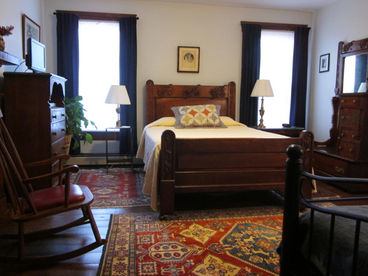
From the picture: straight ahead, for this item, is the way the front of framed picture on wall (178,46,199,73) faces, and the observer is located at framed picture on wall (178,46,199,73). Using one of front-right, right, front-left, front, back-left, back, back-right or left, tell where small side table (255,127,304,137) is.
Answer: left

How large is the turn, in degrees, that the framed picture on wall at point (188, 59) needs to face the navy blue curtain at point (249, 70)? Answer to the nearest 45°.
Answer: approximately 90° to its left

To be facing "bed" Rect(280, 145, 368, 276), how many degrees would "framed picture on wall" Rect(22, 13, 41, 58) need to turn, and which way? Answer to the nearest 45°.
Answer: approximately 90° to its right

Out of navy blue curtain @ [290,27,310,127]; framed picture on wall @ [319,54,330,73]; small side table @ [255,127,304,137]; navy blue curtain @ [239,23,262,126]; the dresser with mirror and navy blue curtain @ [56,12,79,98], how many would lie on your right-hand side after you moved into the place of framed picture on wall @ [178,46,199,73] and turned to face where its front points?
1

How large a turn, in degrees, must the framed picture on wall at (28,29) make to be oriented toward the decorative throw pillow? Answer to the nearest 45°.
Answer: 0° — it already faces it

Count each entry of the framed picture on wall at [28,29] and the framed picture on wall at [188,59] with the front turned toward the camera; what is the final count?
1

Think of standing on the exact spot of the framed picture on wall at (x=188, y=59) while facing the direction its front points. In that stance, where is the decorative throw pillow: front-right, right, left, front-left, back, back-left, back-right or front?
front

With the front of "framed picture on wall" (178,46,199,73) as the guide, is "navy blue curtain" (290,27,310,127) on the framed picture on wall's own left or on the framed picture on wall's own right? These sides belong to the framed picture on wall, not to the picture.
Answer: on the framed picture on wall's own left

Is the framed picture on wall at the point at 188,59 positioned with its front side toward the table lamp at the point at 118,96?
no

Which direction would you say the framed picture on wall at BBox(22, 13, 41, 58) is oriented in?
to the viewer's right

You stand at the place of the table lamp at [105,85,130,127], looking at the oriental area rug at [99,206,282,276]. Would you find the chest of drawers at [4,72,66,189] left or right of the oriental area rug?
right

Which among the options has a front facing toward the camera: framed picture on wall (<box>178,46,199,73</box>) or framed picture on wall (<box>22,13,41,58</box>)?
framed picture on wall (<box>178,46,199,73</box>)

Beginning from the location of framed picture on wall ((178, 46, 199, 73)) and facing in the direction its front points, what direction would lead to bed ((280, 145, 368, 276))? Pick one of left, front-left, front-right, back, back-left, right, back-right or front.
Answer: front

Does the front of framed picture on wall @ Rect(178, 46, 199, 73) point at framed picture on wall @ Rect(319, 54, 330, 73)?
no

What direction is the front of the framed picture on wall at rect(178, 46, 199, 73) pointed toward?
toward the camera

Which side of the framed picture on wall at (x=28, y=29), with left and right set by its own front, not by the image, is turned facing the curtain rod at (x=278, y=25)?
front

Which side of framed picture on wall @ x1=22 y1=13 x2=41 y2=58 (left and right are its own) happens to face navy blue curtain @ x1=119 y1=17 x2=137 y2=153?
front

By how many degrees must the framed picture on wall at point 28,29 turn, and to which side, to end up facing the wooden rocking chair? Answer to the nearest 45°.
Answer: approximately 90° to its right
